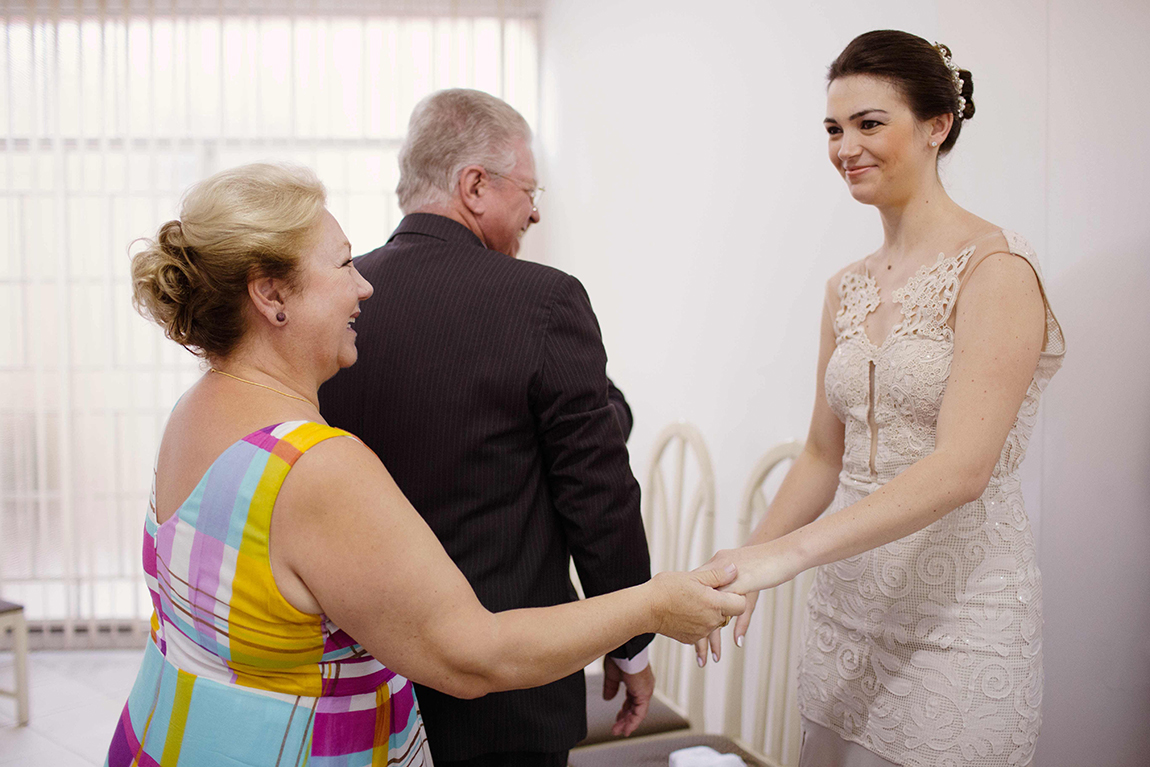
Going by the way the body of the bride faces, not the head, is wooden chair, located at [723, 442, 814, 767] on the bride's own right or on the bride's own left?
on the bride's own right

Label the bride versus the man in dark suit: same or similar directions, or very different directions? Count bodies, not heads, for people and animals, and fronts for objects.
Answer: very different directions

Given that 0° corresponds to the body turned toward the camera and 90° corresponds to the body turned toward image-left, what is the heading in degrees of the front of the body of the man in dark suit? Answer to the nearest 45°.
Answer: approximately 225°

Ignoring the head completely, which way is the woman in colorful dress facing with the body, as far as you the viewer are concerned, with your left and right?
facing away from the viewer and to the right of the viewer

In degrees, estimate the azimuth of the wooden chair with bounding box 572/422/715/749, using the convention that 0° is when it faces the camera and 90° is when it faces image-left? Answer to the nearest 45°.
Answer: approximately 45°

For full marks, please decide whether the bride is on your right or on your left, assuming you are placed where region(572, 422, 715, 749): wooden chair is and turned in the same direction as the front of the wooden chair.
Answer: on your left

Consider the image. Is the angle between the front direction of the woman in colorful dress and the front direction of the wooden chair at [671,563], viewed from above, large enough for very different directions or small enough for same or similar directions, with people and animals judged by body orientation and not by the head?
very different directions
